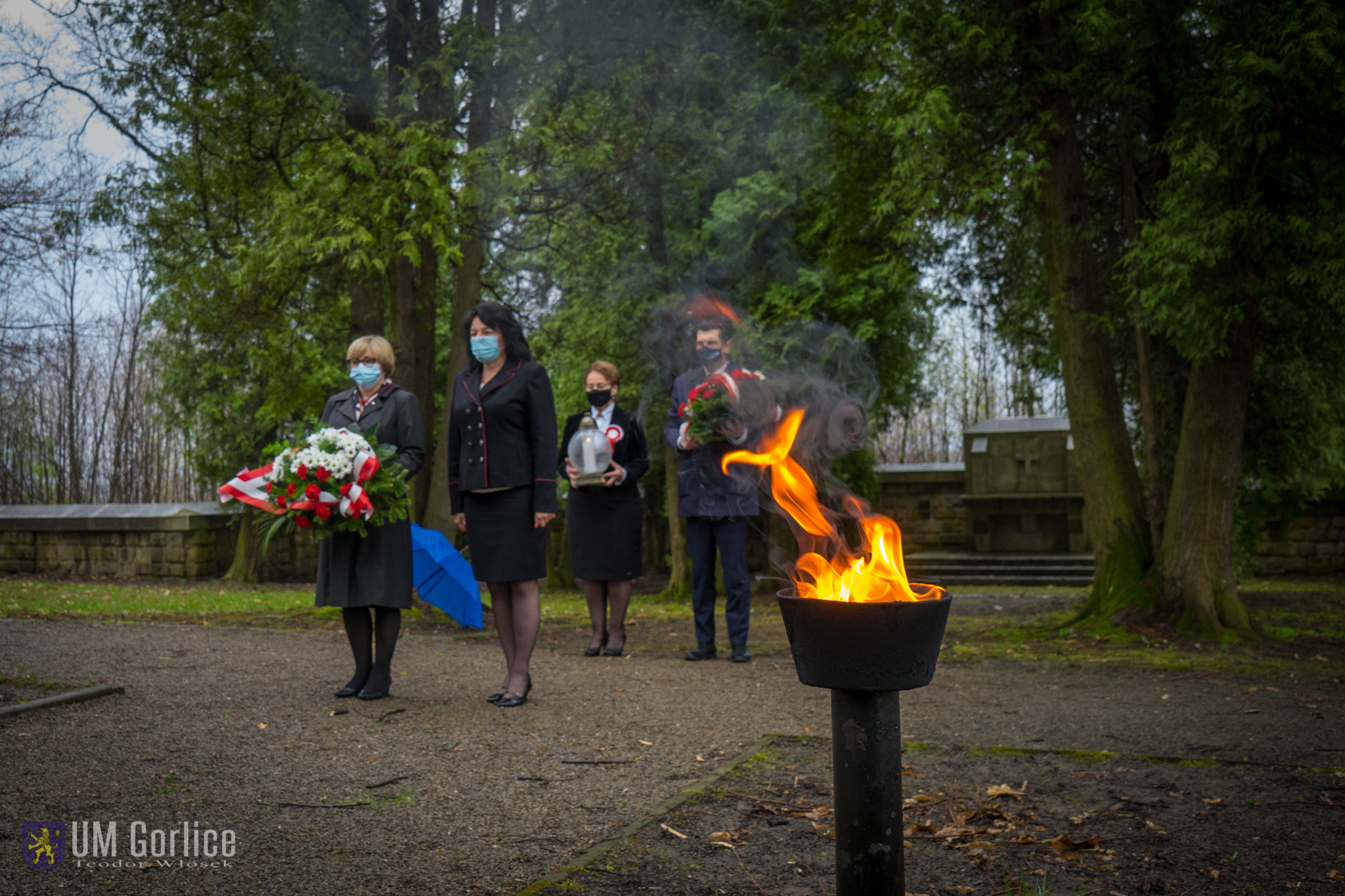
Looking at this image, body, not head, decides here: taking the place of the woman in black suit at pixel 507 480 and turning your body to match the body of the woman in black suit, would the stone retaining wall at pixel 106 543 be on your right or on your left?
on your right

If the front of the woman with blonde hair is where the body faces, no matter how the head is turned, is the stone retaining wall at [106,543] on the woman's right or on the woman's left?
on the woman's right

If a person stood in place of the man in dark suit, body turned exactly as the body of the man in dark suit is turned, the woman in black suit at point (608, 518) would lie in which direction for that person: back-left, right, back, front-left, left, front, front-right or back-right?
back-right

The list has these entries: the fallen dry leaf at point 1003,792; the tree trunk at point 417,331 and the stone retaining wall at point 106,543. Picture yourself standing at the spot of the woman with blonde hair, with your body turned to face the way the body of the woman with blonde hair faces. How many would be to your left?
1

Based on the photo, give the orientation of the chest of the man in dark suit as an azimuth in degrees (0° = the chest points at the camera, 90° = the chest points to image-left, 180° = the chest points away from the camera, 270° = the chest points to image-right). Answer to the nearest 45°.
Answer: approximately 0°

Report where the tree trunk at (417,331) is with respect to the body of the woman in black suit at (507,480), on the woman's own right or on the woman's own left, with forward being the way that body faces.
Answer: on the woman's own right

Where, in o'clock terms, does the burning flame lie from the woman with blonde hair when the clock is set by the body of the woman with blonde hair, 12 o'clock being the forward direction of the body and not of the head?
The burning flame is roughly at 10 o'clock from the woman with blonde hair.

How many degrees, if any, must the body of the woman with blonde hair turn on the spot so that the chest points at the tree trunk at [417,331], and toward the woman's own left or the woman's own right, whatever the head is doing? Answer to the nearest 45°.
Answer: approximately 135° to the woman's own right

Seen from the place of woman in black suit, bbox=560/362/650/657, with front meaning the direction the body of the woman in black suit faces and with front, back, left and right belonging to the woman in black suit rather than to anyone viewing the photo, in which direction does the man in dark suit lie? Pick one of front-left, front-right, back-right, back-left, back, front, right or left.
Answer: left

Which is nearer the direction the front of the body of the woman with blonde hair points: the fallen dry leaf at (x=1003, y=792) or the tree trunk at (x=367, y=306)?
the fallen dry leaf
